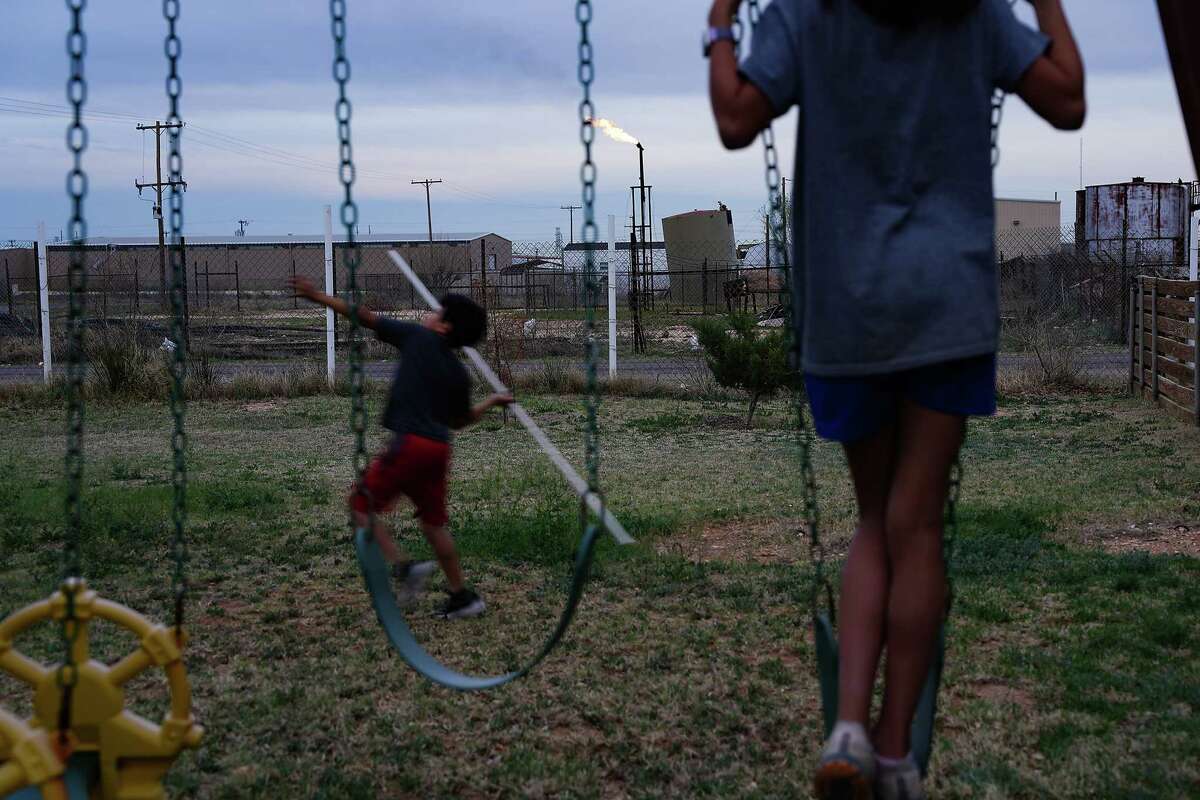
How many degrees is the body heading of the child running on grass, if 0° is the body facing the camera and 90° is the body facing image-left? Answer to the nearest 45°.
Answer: approximately 135°

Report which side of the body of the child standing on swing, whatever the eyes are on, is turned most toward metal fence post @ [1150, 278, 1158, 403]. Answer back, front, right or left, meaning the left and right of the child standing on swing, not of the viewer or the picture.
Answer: front

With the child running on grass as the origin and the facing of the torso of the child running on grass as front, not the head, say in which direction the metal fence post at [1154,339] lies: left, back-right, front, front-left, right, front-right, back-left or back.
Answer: right

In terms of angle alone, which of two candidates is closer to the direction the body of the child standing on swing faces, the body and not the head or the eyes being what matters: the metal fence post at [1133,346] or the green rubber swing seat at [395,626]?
the metal fence post

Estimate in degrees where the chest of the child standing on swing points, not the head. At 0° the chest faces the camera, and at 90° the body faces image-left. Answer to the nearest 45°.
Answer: approximately 180°

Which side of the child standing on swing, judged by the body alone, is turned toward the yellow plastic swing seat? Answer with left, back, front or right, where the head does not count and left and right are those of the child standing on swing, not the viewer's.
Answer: left

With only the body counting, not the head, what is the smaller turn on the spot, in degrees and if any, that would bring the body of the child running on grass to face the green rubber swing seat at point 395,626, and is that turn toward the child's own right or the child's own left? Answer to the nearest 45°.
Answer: approximately 135° to the child's own left

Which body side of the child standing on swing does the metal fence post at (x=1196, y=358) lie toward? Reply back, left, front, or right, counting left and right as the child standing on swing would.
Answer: front

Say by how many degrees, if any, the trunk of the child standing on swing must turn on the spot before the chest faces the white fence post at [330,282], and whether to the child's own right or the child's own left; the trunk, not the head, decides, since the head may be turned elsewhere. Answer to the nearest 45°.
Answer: approximately 45° to the child's own left

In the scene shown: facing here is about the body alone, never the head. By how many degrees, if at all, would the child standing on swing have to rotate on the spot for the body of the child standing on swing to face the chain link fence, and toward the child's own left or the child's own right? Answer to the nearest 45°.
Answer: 0° — they already face it

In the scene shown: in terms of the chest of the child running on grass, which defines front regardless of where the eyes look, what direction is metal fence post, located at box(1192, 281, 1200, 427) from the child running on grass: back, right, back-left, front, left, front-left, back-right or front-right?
right
